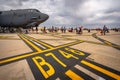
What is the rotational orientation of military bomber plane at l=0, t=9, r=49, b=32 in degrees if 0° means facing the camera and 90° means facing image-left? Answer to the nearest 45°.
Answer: approximately 270°
